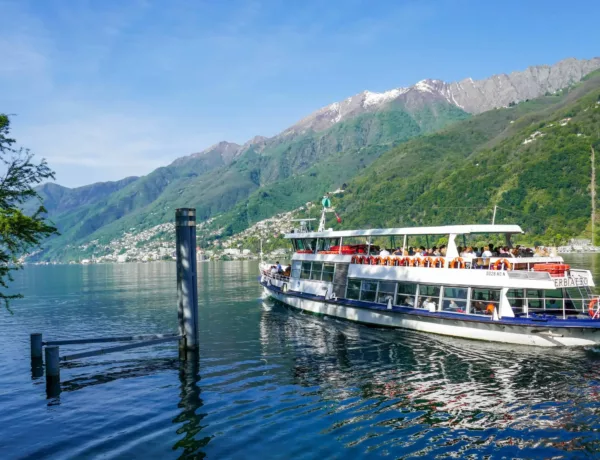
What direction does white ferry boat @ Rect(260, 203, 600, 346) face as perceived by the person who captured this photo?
facing away from the viewer and to the left of the viewer

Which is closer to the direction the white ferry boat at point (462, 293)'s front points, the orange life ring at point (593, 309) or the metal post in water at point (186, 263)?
the metal post in water

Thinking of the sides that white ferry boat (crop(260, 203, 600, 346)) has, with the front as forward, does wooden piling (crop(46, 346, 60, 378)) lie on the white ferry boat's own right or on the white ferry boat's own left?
on the white ferry boat's own left

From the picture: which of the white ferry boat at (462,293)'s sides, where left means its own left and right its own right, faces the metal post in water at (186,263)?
left

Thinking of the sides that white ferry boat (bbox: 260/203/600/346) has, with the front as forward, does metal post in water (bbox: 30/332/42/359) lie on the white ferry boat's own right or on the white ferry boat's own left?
on the white ferry boat's own left
